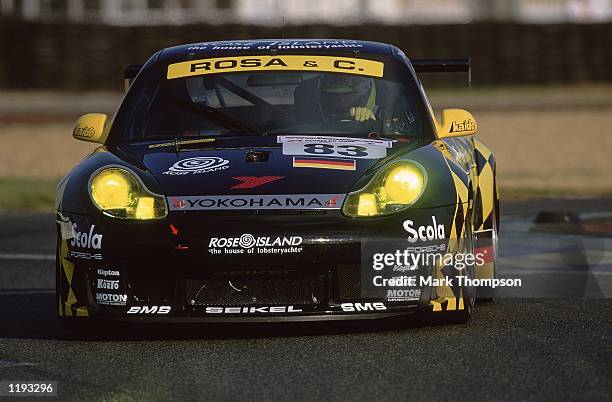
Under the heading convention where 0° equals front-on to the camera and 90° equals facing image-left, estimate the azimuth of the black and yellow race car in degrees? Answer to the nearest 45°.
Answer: approximately 0°
